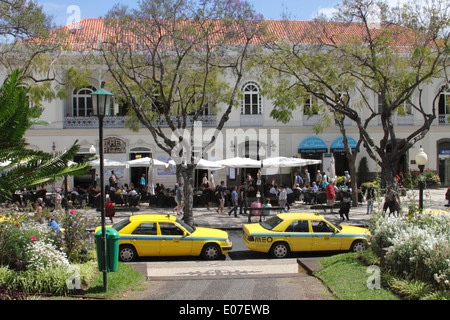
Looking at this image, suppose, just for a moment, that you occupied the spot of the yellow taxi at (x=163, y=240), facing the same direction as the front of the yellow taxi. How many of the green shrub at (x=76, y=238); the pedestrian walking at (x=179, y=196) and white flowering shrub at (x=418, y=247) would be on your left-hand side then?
1

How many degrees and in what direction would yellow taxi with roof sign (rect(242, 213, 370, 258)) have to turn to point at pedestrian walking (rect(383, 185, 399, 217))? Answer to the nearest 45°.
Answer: approximately 45° to its left

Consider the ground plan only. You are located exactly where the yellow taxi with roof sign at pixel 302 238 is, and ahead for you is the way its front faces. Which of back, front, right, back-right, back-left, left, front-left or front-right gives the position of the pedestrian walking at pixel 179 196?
back-left

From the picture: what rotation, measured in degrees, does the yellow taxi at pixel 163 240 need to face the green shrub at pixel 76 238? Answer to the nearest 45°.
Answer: approximately 135° to its right

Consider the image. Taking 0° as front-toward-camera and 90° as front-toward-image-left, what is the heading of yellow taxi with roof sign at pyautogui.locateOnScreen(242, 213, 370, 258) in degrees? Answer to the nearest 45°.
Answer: approximately 270°

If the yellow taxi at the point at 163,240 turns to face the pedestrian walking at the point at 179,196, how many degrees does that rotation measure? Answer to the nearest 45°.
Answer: approximately 90° to its left

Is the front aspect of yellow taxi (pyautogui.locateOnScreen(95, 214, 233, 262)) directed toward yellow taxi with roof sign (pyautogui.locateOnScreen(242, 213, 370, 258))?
yes

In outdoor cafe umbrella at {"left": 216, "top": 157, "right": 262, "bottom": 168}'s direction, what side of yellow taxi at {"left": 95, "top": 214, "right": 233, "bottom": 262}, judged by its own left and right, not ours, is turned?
left

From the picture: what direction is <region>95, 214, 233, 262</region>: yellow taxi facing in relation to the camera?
to the viewer's right

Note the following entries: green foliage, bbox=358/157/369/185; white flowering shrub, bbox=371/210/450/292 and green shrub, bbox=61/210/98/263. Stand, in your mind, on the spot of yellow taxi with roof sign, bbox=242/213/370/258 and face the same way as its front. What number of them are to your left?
1
